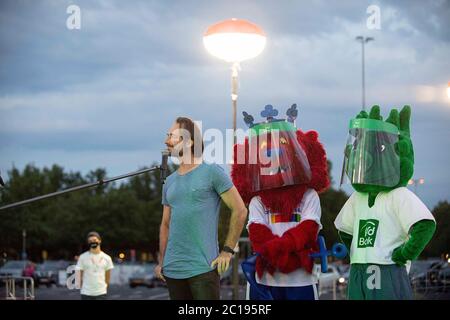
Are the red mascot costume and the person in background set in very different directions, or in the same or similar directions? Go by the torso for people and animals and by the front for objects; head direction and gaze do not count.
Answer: same or similar directions

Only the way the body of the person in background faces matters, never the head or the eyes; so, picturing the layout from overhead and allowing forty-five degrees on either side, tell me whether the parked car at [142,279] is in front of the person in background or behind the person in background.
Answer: behind

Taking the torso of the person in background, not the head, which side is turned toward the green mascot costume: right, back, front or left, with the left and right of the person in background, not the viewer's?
front

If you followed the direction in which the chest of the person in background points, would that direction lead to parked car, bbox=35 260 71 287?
no

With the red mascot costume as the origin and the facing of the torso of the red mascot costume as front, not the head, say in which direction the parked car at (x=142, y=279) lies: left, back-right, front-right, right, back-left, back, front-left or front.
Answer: back

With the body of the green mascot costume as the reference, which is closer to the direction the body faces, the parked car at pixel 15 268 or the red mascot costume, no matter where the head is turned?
the red mascot costume

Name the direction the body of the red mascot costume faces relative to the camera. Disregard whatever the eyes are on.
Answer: toward the camera

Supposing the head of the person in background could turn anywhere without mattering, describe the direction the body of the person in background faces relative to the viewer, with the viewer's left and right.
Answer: facing the viewer

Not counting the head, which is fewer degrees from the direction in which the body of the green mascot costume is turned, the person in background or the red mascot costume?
the red mascot costume

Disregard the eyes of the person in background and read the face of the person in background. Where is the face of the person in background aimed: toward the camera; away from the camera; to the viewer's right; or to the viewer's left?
toward the camera

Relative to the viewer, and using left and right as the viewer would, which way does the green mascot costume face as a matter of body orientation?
facing the viewer and to the left of the viewer
